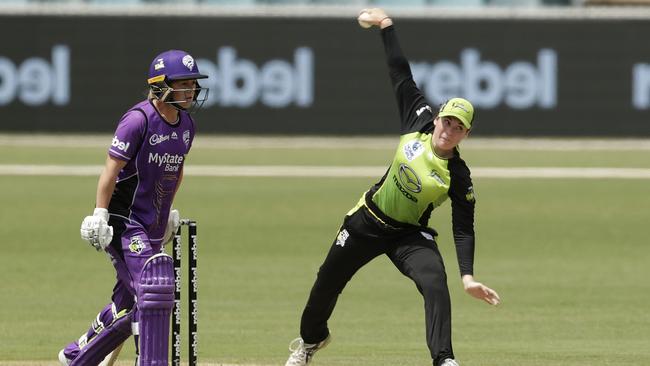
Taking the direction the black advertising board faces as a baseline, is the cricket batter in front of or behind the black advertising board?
in front

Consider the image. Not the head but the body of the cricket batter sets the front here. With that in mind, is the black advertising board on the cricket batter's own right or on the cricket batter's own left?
on the cricket batter's own left

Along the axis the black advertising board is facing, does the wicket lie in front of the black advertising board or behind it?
in front

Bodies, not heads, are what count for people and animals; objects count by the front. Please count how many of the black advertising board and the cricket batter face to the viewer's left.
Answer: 0

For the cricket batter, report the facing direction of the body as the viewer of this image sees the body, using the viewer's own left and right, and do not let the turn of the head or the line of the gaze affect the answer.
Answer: facing the viewer and to the right of the viewer

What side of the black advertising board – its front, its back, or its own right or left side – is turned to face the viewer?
front
